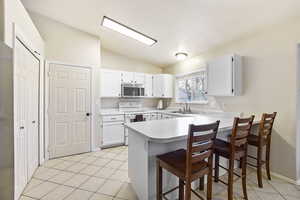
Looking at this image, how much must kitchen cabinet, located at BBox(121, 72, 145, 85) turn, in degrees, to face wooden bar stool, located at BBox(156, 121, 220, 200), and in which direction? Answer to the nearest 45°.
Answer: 0° — it already faces it

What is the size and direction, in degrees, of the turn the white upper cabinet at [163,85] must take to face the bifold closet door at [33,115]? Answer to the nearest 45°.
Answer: approximately 45° to its right

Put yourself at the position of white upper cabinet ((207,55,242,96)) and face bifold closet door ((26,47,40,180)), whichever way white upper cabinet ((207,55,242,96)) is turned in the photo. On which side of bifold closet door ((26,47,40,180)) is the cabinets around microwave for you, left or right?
right

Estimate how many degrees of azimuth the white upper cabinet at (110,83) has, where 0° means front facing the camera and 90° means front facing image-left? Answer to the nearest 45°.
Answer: approximately 0°

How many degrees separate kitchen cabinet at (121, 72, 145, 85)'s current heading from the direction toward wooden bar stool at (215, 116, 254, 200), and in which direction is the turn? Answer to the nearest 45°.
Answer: approximately 45° to its left

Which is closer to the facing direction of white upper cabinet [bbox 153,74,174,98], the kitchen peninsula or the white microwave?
the kitchen peninsula
